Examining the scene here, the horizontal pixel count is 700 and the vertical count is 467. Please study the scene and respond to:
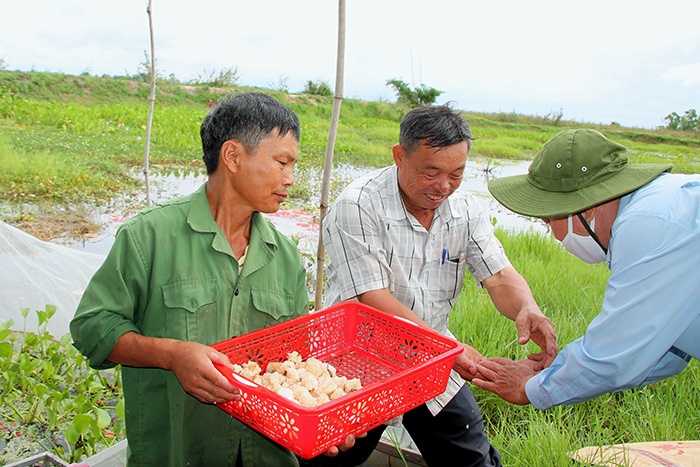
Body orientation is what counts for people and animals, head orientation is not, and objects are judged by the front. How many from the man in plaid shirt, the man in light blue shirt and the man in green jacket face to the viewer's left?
1

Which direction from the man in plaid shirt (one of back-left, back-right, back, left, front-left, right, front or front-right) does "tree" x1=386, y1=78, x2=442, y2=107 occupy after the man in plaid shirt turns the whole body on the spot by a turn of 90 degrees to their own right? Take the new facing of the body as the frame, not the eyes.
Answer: back-right

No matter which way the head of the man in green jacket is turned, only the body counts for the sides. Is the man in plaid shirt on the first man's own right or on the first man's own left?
on the first man's own left

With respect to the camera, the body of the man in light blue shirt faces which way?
to the viewer's left

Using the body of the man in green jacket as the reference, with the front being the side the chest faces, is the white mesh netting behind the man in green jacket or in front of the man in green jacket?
behind

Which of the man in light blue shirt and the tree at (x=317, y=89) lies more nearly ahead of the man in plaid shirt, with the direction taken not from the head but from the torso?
the man in light blue shirt

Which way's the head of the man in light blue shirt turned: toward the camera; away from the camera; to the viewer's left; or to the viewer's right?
to the viewer's left

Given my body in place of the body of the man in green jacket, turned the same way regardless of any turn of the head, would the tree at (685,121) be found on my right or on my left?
on my left

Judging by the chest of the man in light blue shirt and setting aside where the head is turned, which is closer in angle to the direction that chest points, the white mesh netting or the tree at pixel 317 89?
the white mesh netting

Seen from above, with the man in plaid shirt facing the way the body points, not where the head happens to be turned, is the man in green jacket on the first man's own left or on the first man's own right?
on the first man's own right

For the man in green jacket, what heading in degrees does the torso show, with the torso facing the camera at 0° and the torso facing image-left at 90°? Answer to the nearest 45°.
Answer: approximately 315°

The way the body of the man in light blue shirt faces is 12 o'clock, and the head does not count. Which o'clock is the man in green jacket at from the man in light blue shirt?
The man in green jacket is roughly at 11 o'clock from the man in light blue shirt.

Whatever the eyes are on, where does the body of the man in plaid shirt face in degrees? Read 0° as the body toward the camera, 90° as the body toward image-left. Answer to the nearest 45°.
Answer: approximately 315°

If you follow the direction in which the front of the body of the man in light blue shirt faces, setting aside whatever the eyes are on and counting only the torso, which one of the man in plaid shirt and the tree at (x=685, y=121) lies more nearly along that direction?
the man in plaid shirt

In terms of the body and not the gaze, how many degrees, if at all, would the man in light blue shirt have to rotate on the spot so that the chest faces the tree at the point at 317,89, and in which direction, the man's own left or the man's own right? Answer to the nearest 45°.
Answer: approximately 45° to the man's own right

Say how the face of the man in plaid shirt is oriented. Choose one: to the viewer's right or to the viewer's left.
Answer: to the viewer's right

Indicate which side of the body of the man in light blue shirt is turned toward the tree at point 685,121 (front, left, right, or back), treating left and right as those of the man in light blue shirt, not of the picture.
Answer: right
